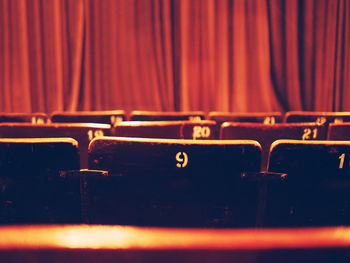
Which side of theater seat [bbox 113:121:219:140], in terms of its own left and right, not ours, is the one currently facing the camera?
back

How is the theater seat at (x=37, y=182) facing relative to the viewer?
away from the camera

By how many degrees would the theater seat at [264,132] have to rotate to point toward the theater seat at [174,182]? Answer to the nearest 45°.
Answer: approximately 180°

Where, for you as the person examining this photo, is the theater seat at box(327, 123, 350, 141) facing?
facing away from the viewer

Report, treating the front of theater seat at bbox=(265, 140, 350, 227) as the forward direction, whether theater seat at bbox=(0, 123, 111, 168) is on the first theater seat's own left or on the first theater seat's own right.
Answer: on the first theater seat's own left

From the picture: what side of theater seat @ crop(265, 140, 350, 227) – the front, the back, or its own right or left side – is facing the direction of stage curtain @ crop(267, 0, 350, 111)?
front

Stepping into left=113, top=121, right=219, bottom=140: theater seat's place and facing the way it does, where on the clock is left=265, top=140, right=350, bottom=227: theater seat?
left=265, top=140, right=350, bottom=227: theater seat is roughly at 5 o'clock from left=113, top=121, right=219, bottom=140: theater seat.

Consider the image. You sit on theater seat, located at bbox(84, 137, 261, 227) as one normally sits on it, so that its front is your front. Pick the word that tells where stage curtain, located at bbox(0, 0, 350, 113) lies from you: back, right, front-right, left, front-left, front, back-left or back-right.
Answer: front

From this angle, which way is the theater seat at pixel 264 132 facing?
away from the camera

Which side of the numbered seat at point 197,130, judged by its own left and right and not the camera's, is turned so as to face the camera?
back

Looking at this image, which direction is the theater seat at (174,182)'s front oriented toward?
away from the camera

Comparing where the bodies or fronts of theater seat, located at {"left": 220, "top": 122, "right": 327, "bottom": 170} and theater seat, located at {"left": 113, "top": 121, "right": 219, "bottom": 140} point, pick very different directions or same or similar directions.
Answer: same or similar directions
